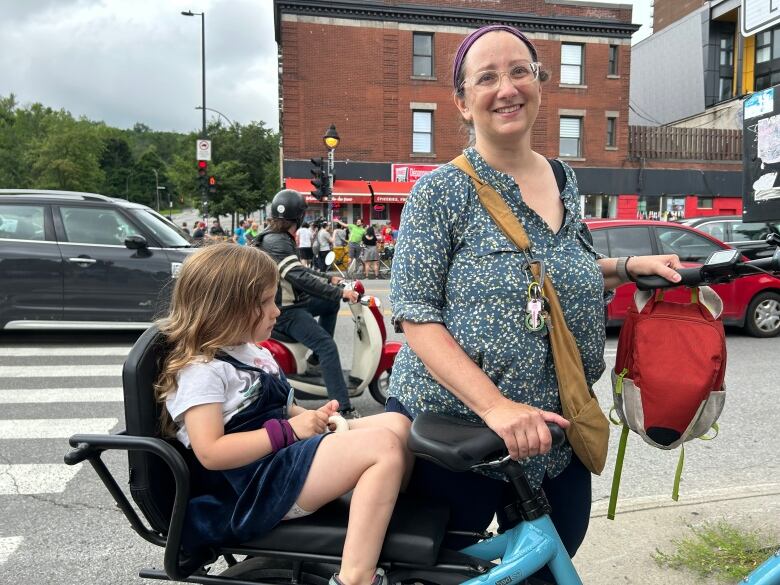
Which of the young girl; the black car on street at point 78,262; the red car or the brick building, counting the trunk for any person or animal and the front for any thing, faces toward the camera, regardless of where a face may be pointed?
the brick building

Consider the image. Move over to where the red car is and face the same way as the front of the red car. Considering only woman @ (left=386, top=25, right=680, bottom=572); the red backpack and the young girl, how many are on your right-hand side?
3

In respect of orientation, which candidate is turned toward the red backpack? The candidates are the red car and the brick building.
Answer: the brick building

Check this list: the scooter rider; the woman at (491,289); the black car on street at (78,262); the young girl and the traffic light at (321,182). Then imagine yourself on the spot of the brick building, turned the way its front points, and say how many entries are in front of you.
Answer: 5

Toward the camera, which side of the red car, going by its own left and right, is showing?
right

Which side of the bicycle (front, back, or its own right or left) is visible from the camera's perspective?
right

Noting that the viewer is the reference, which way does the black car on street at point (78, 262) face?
facing to the right of the viewer

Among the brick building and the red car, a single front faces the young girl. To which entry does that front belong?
the brick building

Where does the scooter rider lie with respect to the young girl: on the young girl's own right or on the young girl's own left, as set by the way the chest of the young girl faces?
on the young girl's own left

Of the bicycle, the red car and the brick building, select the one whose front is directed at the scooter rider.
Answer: the brick building

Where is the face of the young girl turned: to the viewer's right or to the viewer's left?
to the viewer's right

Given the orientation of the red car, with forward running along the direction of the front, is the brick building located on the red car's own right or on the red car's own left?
on the red car's own left

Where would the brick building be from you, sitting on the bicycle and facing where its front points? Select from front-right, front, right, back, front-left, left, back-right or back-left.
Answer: left

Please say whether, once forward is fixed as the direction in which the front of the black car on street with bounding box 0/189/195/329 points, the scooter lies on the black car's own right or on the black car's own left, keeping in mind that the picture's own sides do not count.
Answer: on the black car's own right

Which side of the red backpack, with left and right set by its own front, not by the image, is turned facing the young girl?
right

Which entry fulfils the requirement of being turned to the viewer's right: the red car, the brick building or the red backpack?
the red car
